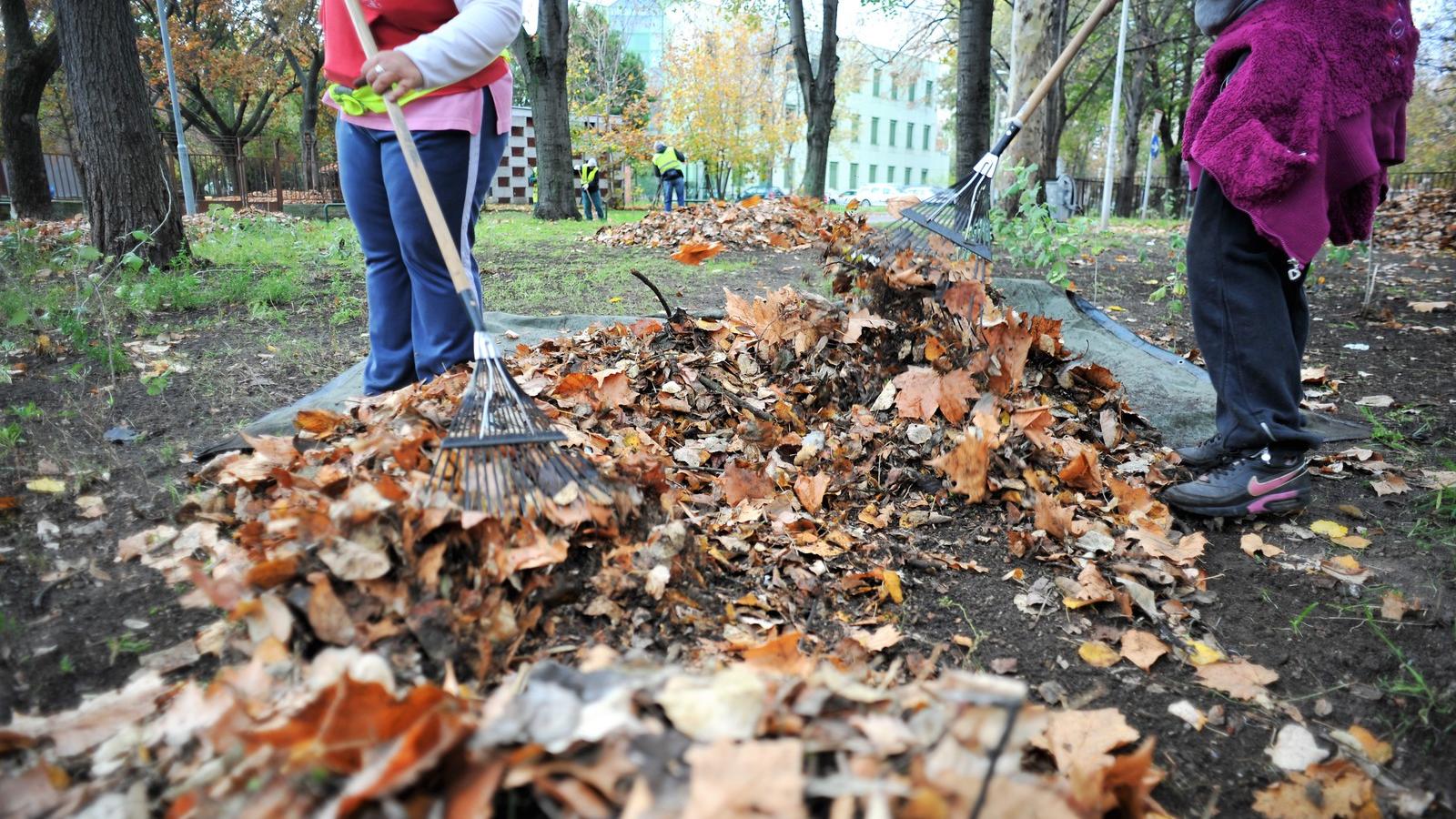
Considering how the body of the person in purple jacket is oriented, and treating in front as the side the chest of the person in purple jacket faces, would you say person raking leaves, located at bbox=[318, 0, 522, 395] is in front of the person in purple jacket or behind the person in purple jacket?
in front

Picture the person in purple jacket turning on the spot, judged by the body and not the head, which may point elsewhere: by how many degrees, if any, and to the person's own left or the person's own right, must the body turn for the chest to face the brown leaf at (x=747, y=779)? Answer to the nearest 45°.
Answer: approximately 90° to the person's own left

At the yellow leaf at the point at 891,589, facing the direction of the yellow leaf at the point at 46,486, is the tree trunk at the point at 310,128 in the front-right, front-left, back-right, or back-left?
front-right

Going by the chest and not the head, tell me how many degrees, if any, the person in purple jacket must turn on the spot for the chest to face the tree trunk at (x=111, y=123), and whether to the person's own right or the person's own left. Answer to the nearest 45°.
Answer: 0° — they already face it

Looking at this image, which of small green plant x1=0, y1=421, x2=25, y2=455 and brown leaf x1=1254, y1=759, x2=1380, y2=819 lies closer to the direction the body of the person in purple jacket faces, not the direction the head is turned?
the small green plant

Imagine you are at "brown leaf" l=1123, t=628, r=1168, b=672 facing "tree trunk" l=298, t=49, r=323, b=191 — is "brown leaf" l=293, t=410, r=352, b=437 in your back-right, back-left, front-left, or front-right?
front-left

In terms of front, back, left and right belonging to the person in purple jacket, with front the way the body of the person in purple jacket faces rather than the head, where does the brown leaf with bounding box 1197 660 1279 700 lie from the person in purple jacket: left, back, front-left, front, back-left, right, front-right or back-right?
left

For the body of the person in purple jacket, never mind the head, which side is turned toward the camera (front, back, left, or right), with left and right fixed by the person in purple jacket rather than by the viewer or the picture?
left

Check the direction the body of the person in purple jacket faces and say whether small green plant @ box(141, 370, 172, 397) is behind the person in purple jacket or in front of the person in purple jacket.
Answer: in front

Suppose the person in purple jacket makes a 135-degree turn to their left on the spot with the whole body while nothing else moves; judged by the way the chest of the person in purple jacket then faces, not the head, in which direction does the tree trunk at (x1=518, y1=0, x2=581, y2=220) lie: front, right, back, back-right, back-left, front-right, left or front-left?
back

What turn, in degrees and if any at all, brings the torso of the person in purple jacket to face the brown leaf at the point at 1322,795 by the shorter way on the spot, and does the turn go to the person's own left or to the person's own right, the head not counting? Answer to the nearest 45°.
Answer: approximately 90° to the person's own left

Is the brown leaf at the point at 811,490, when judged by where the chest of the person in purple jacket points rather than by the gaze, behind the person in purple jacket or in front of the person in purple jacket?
in front

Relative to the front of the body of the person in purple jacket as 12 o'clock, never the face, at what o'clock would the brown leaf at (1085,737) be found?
The brown leaf is roughly at 9 o'clock from the person in purple jacket.

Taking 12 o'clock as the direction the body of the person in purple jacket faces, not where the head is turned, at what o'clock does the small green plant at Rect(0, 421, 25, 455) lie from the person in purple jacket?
The small green plant is roughly at 11 o'clock from the person in purple jacket.

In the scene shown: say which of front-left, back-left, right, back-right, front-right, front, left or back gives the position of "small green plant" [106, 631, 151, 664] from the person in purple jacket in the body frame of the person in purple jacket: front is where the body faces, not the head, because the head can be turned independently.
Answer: front-left

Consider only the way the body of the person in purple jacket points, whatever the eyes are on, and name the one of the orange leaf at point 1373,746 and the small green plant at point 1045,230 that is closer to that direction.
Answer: the small green plant

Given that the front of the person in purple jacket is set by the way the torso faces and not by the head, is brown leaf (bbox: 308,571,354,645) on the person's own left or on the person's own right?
on the person's own left
